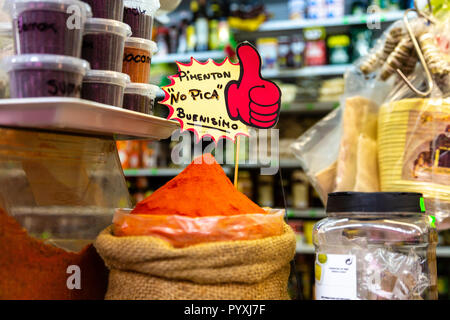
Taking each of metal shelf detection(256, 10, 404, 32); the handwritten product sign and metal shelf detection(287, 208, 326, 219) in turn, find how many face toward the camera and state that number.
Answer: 3

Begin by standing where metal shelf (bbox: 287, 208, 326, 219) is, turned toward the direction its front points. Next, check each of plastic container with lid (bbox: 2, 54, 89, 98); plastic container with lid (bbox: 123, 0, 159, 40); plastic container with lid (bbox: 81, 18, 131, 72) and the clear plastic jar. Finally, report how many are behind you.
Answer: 0

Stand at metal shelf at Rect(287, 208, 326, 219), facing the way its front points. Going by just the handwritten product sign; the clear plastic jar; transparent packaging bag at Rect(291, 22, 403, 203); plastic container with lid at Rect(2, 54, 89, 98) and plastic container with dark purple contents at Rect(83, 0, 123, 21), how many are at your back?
0

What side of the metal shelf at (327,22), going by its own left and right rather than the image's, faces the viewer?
front

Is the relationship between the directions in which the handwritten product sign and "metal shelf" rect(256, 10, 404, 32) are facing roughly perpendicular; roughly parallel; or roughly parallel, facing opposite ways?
roughly parallel

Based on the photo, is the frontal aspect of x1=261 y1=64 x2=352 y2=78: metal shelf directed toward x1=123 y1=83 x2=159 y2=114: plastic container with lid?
yes

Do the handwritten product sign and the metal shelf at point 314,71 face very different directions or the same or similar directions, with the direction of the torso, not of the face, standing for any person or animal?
same or similar directions

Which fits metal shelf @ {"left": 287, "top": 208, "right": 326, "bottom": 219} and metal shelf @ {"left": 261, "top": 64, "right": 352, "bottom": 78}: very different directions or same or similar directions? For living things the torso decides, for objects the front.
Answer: same or similar directions

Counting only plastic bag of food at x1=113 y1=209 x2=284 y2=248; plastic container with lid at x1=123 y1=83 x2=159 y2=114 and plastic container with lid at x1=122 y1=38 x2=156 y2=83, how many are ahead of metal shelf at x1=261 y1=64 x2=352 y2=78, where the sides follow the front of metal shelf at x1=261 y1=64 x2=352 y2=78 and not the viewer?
3

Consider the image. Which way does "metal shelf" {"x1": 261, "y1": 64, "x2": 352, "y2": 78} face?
toward the camera

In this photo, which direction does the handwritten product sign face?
toward the camera

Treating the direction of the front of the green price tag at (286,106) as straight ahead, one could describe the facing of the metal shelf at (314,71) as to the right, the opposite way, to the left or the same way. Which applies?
the same way

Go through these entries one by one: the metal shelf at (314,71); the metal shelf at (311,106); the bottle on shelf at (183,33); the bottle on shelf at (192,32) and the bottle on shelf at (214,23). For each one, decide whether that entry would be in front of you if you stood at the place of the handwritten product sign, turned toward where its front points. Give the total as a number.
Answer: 0

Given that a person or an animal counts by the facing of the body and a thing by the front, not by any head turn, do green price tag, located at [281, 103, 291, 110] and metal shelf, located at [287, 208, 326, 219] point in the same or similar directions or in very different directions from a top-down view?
same or similar directions

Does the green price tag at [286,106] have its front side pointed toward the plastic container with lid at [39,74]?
yes
